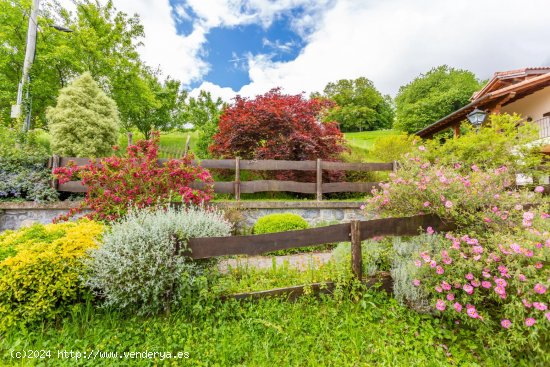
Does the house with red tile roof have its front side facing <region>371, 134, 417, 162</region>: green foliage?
yes

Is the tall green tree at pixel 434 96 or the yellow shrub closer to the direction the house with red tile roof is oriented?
the yellow shrub

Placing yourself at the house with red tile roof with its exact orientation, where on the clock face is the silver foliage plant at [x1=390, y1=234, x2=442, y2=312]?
The silver foliage plant is roughly at 11 o'clock from the house with red tile roof.

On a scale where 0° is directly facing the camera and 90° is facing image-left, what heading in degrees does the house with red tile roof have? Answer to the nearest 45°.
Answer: approximately 45°

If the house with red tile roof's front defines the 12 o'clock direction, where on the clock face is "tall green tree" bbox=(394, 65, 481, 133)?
The tall green tree is roughly at 4 o'clock from the house with red tile roof.

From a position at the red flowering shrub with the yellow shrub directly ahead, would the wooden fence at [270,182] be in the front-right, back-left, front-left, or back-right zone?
back-left

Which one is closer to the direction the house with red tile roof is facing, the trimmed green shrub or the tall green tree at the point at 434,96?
the trimmed green shrub

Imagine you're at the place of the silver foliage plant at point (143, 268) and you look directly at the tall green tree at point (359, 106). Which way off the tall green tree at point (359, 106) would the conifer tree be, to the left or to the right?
left

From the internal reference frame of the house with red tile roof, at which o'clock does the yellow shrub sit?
The yellow shrub is roughly at 11 o'clock from the house with red tile roof.

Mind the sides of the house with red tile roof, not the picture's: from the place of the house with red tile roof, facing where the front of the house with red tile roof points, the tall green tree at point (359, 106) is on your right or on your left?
on your right
